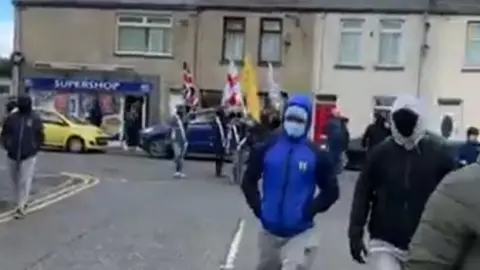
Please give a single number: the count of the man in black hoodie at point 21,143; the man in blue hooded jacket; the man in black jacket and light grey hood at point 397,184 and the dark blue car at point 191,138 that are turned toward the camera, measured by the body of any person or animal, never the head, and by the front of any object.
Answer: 3

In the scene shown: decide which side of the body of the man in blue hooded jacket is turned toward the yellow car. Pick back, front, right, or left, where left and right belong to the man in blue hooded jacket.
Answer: back

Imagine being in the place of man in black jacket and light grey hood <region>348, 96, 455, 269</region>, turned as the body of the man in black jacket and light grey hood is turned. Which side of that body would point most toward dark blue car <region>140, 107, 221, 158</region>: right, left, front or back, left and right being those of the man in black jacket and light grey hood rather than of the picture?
back

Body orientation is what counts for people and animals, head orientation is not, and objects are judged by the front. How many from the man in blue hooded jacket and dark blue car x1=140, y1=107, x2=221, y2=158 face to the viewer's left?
1

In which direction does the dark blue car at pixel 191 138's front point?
to the viewer's left

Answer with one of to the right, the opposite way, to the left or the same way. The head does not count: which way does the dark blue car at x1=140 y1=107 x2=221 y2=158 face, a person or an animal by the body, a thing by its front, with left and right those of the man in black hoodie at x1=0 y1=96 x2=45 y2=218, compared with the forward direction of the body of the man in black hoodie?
to the right

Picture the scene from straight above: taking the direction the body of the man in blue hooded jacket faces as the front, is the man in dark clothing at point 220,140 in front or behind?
behind

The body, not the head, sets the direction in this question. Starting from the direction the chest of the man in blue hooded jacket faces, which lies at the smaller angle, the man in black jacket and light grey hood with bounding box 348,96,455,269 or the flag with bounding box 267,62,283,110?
the man in black jacket and light grey hood

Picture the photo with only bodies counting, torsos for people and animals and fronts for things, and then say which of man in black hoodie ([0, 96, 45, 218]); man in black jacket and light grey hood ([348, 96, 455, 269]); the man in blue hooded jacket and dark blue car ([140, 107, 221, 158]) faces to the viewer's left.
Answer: the dark blue car
